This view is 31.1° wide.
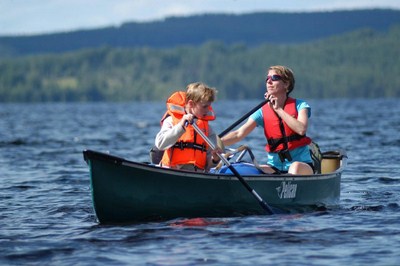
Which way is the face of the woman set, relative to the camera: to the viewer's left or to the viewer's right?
to the viewer's left

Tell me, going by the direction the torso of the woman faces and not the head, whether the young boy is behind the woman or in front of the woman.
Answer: in front

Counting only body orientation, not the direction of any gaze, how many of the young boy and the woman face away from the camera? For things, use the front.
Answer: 0

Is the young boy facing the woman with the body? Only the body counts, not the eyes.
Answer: no

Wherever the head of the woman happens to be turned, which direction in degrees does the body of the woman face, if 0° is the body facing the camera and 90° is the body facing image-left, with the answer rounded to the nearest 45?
approximately 45°
